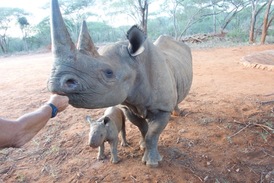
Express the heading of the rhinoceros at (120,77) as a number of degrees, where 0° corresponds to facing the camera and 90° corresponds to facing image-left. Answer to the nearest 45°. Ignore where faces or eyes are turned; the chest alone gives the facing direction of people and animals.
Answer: approximately 45°

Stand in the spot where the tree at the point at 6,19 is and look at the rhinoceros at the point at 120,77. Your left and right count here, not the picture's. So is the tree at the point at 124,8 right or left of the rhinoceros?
left

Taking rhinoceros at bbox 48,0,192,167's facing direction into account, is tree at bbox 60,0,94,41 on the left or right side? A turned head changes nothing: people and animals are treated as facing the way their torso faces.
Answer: on its right

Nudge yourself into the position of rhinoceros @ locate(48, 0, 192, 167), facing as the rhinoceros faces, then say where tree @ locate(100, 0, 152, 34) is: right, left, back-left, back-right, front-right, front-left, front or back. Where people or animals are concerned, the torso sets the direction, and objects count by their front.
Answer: back-right

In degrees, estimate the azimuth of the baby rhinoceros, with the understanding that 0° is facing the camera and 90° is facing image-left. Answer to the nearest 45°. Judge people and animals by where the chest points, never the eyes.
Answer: approximately 45°

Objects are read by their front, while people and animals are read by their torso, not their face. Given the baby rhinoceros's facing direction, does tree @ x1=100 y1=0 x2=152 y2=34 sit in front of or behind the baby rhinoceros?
behind

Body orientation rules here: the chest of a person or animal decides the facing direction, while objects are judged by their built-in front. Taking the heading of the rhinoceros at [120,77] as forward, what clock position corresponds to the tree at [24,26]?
The tree is roughly at 4 o'clock from the rhinoceros.

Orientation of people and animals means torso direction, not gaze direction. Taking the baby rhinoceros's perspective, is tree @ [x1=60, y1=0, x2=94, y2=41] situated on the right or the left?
on its right
